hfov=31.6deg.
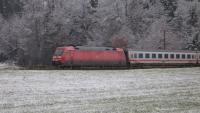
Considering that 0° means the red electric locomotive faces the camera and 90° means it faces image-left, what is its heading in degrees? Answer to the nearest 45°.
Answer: approximately 45°
